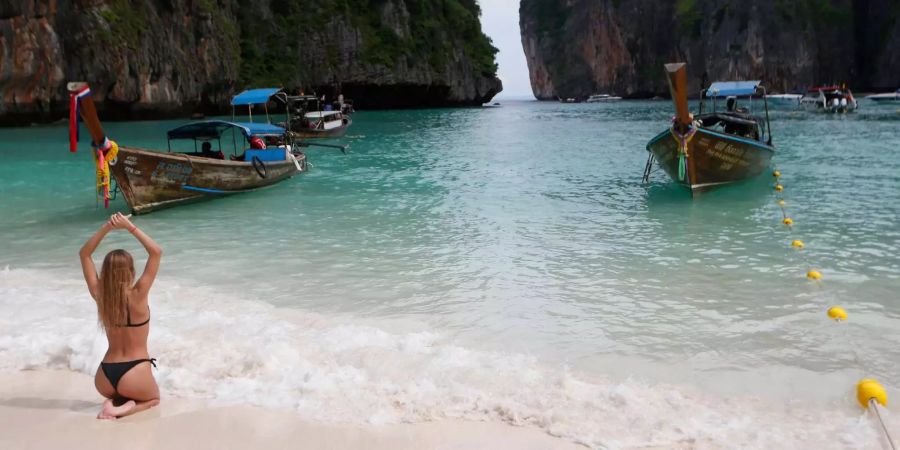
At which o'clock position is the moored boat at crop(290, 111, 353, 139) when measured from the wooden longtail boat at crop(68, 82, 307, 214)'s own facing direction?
The moored boat is roughly at 5 o'clock from the wooden longtail boat.

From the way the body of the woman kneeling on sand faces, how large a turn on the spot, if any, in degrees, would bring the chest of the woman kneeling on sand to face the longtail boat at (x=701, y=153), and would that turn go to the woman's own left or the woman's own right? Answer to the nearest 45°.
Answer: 0° — they already face it

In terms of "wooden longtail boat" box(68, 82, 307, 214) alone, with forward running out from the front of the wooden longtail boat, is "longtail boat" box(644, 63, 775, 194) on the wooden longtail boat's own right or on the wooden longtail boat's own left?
on the wooden longtail boat's own left

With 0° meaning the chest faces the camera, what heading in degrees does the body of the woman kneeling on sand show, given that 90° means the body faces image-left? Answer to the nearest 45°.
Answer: approximately 225°

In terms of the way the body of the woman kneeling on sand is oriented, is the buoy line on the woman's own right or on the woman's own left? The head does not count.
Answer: on the woman's own right

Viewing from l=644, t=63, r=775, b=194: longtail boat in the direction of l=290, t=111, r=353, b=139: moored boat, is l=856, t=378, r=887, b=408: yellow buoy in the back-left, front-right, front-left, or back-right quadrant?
back-left

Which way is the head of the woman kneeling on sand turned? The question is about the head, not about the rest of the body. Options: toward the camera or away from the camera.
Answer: away from the camera

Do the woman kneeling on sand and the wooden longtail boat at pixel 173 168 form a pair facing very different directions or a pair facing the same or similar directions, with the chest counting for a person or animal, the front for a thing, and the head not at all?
very different directions

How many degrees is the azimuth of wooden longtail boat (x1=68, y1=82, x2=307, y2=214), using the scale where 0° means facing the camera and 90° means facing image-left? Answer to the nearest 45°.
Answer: approximately 45°

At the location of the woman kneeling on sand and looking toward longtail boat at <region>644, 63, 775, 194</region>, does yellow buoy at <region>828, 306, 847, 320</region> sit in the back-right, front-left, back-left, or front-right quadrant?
front-right

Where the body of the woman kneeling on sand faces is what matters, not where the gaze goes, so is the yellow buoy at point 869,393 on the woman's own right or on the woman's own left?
on the woman's own right

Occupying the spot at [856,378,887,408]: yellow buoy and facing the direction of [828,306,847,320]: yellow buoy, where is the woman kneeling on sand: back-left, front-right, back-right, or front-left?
back-left
